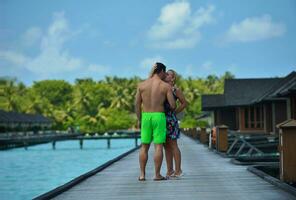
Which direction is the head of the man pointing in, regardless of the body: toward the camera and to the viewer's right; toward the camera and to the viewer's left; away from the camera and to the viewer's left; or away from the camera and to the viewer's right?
away from the camera and to the viewer's right

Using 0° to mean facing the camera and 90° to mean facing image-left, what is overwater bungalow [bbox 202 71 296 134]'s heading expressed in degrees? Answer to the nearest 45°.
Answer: approximately 45°

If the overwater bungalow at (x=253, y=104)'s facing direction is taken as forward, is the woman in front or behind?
in front

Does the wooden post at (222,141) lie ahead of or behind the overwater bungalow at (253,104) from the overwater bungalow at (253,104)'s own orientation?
ahead

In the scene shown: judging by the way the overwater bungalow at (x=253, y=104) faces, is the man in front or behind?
in front
